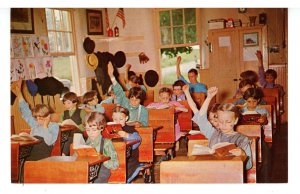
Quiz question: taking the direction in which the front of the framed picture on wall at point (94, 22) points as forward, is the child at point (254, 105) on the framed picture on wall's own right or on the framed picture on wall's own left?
on the framed picture on wall's own left

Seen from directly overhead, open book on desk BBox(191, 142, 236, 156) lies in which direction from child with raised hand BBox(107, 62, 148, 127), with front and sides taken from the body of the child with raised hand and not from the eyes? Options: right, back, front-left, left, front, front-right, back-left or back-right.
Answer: left

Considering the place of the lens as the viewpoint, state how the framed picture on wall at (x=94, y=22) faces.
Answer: facing the viewer

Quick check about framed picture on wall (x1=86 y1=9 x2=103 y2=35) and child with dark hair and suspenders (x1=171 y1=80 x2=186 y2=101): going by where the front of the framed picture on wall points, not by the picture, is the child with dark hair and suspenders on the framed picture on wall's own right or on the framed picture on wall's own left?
on the framed picture on wall's own left

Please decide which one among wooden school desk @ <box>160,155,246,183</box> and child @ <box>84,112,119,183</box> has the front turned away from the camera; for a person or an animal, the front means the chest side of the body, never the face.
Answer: the wooden school desk

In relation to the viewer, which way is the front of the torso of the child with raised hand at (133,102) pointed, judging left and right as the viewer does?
facing the viewer and to the left of the viewer

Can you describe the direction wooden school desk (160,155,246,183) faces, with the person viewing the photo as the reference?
facing away from the viewer

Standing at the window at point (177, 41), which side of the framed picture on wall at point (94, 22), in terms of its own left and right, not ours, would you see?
left
